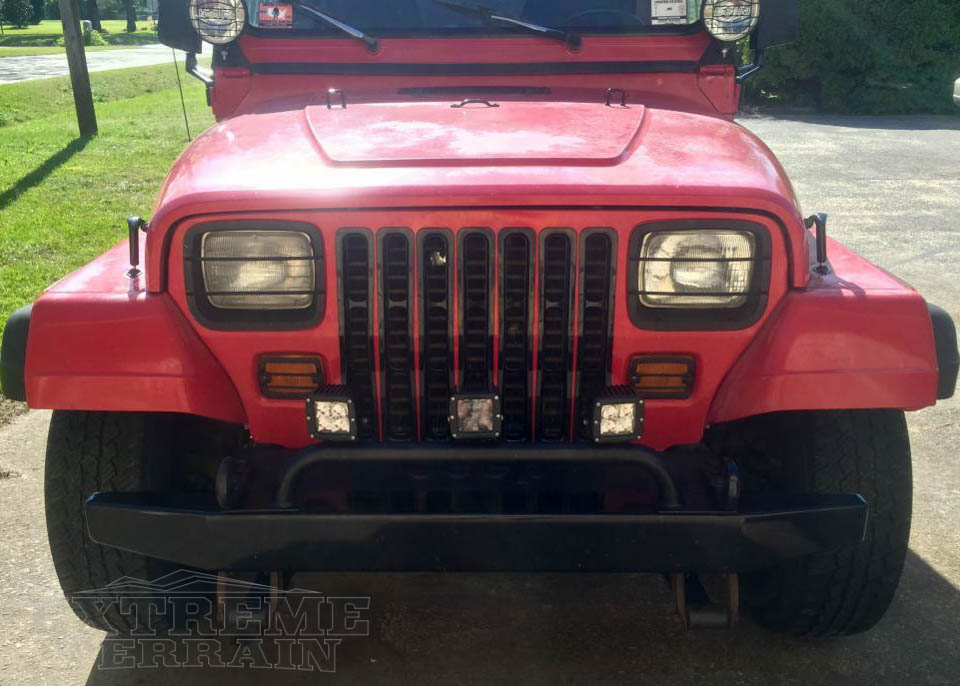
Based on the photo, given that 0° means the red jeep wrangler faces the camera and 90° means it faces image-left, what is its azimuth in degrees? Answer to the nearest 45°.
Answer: approximately 0°

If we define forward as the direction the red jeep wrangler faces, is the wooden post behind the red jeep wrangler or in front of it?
behind
